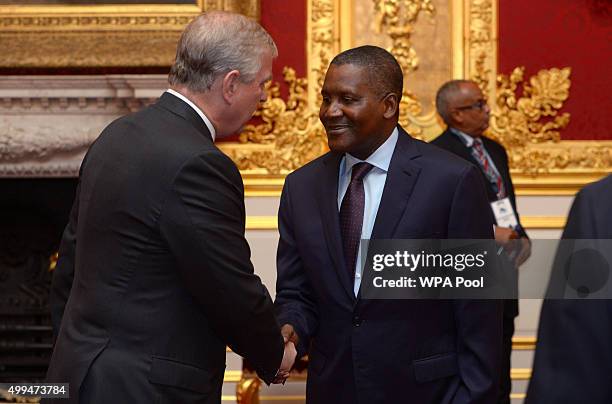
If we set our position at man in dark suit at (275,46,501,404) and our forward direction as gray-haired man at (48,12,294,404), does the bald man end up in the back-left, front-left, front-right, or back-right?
back-right

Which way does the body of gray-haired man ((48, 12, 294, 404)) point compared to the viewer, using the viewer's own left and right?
facing away from the viewer and to the right of the viewer

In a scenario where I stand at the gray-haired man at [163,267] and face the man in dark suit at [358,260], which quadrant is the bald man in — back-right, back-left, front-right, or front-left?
front-left

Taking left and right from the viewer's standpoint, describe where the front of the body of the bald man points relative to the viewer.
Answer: facing the viewer and to the right of the viewer

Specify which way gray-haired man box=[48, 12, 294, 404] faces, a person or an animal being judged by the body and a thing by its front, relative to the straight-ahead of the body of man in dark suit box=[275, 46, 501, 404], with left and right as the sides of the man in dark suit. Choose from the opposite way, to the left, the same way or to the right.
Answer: the opposite way

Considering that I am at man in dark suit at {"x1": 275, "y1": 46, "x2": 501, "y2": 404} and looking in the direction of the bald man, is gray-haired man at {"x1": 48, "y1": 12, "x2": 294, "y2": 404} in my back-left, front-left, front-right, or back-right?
back-left

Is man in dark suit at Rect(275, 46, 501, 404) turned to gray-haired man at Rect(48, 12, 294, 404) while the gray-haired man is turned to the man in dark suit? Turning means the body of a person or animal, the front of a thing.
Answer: yes

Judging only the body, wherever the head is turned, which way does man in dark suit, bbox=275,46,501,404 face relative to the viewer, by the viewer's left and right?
facing the viewer and to the left of the viewer

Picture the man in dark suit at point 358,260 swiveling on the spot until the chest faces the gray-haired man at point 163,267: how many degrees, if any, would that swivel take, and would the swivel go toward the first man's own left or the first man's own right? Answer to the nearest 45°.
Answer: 0° — they already face them

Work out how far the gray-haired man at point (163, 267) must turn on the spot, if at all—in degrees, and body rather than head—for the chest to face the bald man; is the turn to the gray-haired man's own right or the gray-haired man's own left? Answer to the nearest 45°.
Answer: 0° — they already face them

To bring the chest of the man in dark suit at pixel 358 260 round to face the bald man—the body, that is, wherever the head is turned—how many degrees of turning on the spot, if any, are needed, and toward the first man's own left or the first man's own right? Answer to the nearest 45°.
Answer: approximately 135° to the first man's own right

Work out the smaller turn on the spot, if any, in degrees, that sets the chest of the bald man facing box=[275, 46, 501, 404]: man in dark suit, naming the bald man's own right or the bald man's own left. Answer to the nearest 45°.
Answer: approximately 45° to the bald man's own right
